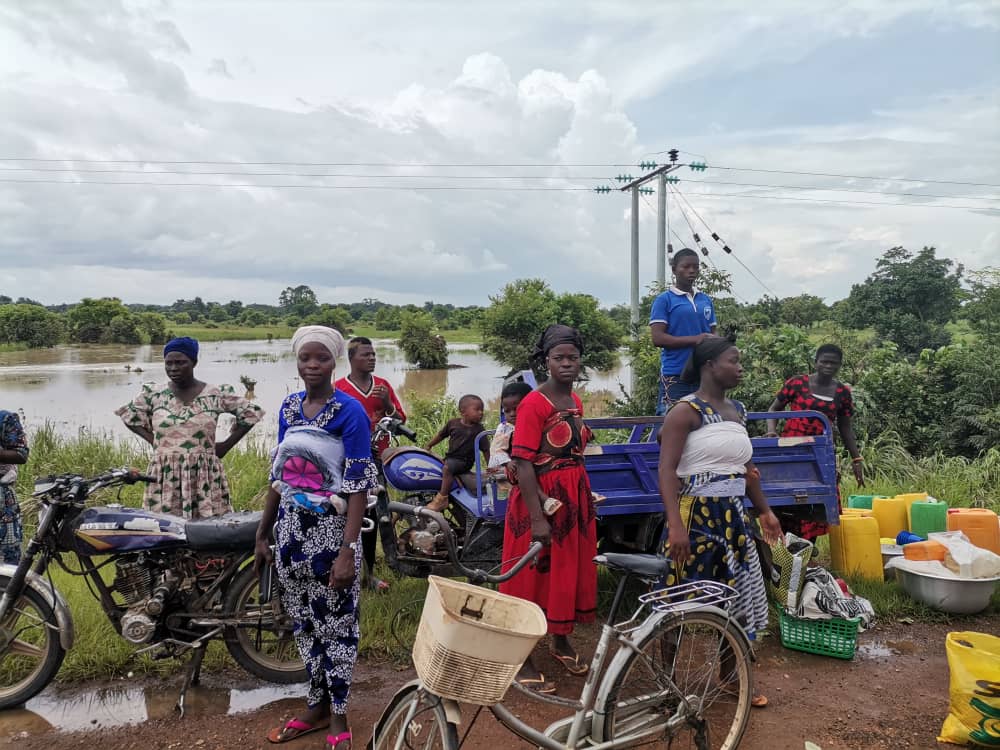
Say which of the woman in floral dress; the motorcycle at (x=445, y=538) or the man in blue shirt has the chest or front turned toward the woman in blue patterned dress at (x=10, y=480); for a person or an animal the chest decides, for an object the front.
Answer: the motorcycle

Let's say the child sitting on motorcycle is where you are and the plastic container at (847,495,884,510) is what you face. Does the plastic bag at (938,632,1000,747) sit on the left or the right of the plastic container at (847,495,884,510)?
right

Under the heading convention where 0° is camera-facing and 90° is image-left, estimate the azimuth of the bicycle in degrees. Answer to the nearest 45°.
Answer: approximately 45°

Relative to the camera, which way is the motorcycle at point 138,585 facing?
to the viewer's left

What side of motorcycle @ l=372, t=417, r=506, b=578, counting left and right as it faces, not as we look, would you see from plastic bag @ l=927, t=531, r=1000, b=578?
back

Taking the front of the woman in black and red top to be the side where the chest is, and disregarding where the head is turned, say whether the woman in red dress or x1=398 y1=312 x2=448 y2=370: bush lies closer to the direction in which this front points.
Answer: the woman in red dress

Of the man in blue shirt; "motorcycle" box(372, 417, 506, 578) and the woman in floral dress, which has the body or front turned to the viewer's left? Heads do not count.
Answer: the motorcycle

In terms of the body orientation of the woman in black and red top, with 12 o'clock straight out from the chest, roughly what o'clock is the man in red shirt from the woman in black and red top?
The man in red shirt is roughly at 2 o'clock from the woman in black and red top.

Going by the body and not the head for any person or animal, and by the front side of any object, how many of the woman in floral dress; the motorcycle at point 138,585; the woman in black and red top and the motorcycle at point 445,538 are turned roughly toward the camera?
2
